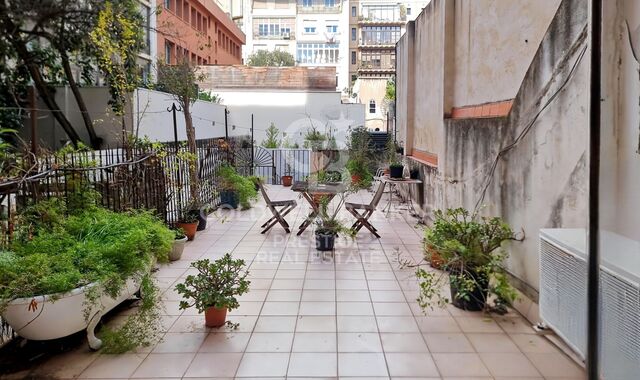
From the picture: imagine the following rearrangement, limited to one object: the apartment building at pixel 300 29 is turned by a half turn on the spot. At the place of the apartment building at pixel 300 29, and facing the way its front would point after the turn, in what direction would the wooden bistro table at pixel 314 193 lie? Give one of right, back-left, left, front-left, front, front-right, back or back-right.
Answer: back

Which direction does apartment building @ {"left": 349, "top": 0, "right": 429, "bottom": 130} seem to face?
toward the camera

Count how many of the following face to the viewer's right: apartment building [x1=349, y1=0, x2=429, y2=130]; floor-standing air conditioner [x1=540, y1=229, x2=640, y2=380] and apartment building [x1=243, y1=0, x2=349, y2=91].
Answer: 0

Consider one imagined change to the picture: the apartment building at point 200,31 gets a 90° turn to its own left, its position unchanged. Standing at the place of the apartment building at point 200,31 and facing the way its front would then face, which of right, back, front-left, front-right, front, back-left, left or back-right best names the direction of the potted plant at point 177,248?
back-right

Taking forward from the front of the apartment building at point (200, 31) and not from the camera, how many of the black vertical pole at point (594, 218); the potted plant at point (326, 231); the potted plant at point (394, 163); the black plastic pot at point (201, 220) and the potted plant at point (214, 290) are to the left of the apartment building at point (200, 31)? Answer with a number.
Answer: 0

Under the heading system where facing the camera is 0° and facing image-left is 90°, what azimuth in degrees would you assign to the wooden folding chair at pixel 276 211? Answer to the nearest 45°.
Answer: approximately 270°

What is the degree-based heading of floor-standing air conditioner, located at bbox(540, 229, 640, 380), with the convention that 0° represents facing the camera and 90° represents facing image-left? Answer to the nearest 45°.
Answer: approximately 45°

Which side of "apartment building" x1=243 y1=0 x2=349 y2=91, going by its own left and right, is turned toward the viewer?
front

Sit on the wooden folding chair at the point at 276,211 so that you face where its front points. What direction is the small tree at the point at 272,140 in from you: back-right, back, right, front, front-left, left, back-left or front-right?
left

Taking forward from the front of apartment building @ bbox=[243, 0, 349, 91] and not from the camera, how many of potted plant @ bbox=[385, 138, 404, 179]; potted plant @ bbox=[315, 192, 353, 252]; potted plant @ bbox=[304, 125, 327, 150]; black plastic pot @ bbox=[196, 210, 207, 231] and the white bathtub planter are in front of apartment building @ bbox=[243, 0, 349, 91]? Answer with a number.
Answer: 5

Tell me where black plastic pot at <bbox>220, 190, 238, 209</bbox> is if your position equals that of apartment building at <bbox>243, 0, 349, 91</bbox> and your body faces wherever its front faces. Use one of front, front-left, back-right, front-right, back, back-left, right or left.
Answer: front

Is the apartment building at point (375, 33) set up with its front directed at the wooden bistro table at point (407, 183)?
yes

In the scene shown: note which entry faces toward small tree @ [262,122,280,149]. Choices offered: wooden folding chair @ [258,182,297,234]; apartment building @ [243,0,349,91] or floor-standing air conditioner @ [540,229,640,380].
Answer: the apartment building

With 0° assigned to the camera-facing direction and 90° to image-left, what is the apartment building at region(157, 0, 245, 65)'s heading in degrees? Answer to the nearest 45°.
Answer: approximately 315°

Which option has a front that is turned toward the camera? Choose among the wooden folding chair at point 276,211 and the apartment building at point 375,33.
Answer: the apartment building

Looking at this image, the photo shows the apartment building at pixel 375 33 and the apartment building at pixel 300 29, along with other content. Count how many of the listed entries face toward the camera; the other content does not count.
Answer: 2

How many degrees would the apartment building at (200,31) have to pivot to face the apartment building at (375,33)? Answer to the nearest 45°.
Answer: approximately 90° to its left
